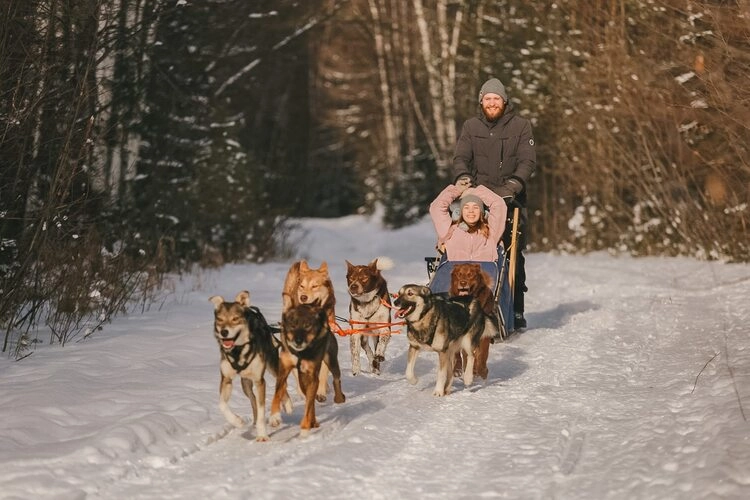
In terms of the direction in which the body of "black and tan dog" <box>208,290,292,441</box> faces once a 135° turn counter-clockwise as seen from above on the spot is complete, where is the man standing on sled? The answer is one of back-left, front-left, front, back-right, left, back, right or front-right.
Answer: front-left

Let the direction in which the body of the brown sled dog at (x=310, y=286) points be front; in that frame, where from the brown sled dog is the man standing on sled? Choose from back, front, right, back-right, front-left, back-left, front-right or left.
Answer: back-left

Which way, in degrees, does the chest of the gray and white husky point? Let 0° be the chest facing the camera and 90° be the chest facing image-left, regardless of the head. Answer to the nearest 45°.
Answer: approximately 45°

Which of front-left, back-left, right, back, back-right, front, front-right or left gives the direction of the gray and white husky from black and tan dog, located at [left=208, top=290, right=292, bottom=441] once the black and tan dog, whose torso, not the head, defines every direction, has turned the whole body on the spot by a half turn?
front

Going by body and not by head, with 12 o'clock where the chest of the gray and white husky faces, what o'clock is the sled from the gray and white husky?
The sled is roughly at 5 o'clock from the gray and white husky.

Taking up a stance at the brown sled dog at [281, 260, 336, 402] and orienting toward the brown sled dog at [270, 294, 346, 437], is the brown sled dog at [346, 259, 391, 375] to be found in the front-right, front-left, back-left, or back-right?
back-left

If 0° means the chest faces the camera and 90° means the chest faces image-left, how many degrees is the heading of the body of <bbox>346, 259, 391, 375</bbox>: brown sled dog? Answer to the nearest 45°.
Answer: approximately 0°
